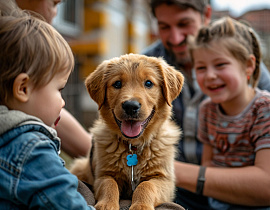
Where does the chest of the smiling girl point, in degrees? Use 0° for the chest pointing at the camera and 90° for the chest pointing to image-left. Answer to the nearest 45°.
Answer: approximately 45°

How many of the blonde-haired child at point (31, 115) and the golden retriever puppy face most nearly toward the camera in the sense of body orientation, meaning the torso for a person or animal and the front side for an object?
1

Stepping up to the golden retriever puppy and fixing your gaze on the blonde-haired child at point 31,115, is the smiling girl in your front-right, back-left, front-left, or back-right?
back-left

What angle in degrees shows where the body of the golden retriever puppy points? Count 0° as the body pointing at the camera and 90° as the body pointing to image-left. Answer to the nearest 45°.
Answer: approximately 0°

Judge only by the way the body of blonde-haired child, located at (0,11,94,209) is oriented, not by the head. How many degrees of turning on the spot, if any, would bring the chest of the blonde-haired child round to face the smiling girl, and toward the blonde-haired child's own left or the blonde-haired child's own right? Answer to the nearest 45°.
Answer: approximately 45° to the blonde-haired child's own left

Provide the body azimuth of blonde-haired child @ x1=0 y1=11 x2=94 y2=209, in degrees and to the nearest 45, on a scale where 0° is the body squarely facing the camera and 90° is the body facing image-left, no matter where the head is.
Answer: approximately 270°

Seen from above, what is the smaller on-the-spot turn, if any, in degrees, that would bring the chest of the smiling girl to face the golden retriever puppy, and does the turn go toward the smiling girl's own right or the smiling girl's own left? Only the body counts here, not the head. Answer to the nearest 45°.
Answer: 0° — they already face it

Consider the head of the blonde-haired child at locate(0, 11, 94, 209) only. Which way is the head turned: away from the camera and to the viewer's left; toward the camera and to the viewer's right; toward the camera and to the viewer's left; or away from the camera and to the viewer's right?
away from the camera and to the viewer's right

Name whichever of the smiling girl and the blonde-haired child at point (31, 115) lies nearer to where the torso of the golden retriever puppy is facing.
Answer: the blonde-haired child

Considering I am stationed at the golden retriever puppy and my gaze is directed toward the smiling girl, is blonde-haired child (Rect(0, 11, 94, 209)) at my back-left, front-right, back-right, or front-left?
back-right
